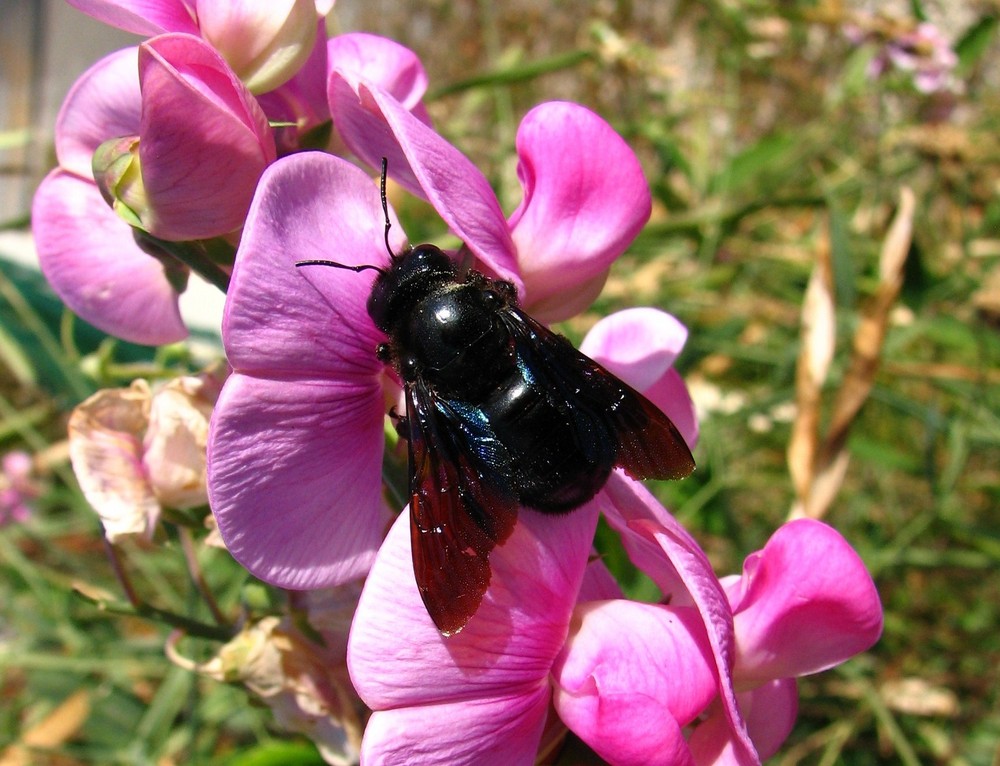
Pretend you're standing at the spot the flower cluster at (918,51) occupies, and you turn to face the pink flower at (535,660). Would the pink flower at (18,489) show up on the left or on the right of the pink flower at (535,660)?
right

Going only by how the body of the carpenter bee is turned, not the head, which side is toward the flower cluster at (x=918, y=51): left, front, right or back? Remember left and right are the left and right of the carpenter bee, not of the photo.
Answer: right

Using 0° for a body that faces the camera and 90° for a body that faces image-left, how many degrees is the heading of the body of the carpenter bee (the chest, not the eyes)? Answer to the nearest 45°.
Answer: approximately 135°
